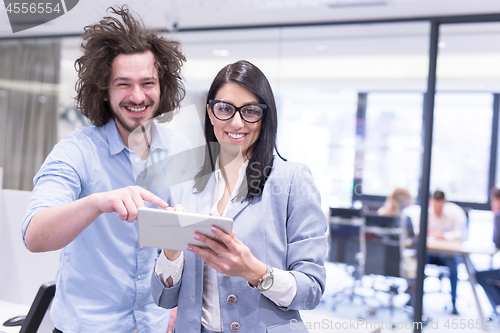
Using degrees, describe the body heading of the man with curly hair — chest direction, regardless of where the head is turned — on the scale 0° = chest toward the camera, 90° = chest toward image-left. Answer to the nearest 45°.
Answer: approximately 315°

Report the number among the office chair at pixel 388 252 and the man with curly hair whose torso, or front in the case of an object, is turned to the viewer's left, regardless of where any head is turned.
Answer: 0

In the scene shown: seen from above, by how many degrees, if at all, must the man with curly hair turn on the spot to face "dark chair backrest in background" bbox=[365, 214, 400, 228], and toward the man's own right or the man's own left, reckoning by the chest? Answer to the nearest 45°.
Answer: approximately 90° to the man's own left

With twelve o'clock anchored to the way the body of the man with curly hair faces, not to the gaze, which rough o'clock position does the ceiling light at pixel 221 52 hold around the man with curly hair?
The ceiling light is roughly at 8 o'clock from the man with curly hair.

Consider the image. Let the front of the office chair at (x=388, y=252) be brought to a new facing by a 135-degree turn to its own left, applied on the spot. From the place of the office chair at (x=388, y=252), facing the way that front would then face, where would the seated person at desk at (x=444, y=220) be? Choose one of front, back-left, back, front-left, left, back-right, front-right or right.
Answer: back

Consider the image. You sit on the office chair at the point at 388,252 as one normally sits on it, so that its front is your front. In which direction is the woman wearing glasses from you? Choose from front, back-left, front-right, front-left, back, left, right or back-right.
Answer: back

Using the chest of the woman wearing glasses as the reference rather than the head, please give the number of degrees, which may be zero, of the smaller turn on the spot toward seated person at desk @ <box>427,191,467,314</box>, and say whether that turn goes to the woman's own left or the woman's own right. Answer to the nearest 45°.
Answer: approximately 180°

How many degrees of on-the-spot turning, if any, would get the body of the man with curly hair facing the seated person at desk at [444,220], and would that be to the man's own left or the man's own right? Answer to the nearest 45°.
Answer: approximately 90° to the man's own left
